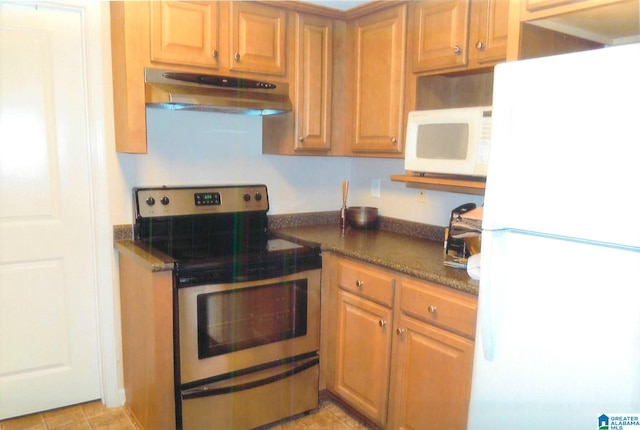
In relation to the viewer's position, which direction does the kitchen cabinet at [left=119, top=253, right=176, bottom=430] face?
facing the viewer and to the right of the viewer

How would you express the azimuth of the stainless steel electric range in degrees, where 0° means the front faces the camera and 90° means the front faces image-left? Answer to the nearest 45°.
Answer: approximately 315°

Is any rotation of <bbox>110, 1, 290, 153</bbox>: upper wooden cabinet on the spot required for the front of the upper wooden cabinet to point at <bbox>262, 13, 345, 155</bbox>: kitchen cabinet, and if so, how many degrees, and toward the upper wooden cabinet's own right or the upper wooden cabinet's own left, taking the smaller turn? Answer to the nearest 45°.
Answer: approximately 45° to the upper wooden cabinet's own left

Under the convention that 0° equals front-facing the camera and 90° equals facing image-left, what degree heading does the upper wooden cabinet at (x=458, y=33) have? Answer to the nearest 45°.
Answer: approximately 45°

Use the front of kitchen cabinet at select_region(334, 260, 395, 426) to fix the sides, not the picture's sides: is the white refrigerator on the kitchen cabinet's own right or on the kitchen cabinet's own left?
on the kitchen cabinet's own left

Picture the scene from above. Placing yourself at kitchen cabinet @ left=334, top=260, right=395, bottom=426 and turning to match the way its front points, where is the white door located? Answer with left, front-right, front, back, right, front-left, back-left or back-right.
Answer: front-right

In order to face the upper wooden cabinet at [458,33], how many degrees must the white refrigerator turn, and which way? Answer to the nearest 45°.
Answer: approximately 90° to its right

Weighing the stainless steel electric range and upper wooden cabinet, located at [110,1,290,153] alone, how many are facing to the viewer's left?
0
